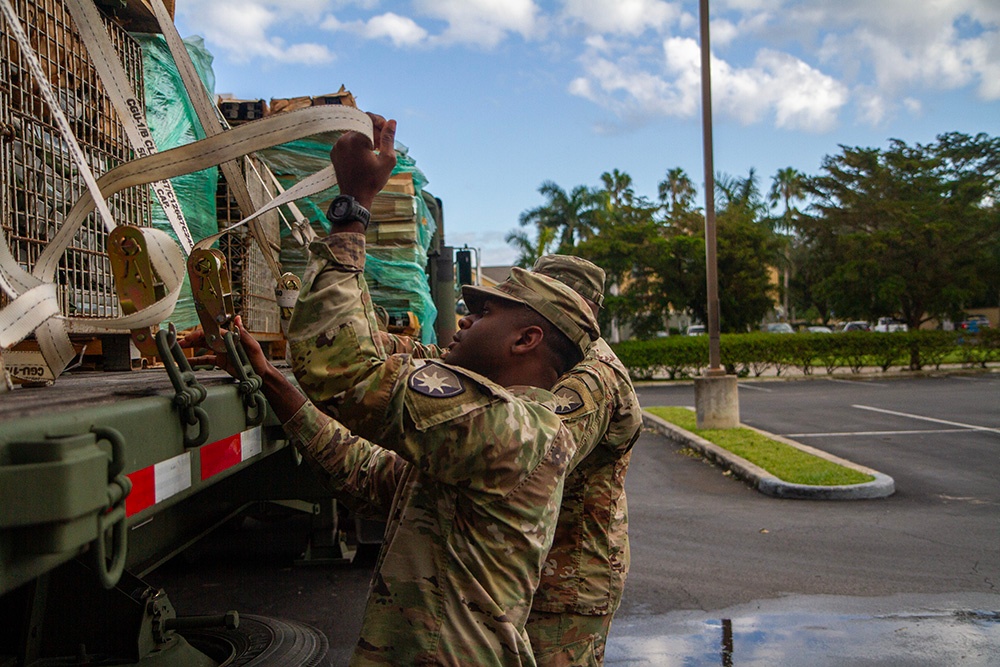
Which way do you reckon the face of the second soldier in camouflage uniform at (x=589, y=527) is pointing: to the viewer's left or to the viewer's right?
to the viewer's left

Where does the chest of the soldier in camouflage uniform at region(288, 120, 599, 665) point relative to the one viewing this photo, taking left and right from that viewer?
facing to the left of the viewer

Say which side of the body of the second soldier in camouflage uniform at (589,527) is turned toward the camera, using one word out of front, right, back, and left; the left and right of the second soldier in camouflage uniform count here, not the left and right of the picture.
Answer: left

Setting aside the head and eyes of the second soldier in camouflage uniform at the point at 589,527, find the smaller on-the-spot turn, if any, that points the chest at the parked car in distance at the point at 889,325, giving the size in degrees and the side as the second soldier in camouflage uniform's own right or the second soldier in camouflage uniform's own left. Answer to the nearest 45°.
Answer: approximately 135° to the second soldier in camouflage uniform's own right

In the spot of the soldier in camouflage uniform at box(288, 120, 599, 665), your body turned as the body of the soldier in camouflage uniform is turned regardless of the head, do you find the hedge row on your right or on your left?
on your right

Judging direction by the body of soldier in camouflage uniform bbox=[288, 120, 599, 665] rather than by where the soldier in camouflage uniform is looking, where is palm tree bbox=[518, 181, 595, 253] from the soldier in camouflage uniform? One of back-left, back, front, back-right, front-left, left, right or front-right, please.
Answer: right

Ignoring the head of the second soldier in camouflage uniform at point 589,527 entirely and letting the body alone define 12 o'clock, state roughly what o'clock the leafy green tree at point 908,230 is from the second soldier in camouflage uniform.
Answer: The leafy green tree is roughly at 4 o'clock from the second soldier in camouflage uniform.

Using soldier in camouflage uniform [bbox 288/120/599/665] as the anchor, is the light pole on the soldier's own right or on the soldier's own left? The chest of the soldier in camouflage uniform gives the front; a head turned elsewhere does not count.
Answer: on the soldier's own right

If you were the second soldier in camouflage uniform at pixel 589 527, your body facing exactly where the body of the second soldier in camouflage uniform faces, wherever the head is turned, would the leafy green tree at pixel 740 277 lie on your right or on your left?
on your right

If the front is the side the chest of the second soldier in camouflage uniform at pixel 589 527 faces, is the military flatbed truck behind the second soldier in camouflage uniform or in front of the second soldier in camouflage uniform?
in front

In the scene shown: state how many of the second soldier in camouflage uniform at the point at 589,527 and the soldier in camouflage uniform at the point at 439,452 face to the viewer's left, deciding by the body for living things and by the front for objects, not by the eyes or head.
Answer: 2

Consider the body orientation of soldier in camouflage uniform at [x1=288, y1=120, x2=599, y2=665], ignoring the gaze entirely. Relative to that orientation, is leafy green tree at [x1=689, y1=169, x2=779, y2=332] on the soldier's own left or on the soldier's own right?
on the soldier's own right

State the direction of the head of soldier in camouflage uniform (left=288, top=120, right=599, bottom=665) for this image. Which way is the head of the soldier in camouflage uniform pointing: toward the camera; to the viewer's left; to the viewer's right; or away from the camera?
to the viewer's left

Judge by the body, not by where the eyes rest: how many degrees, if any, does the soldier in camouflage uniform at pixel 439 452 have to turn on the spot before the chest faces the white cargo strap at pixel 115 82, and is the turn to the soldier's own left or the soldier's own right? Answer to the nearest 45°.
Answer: approximately 45° to the soldier's own right
